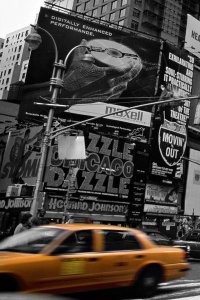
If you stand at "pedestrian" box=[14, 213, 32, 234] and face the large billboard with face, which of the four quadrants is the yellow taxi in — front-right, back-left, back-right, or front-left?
back-right

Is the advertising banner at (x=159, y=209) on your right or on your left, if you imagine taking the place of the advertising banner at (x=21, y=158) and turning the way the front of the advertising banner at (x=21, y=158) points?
on your left

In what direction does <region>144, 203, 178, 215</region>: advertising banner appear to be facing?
toward the camera

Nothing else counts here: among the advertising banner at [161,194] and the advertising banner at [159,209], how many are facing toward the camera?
2

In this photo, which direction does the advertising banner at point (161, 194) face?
toward the camera

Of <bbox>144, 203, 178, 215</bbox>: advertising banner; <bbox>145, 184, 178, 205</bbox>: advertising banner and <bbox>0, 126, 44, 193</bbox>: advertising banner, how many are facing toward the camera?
3
